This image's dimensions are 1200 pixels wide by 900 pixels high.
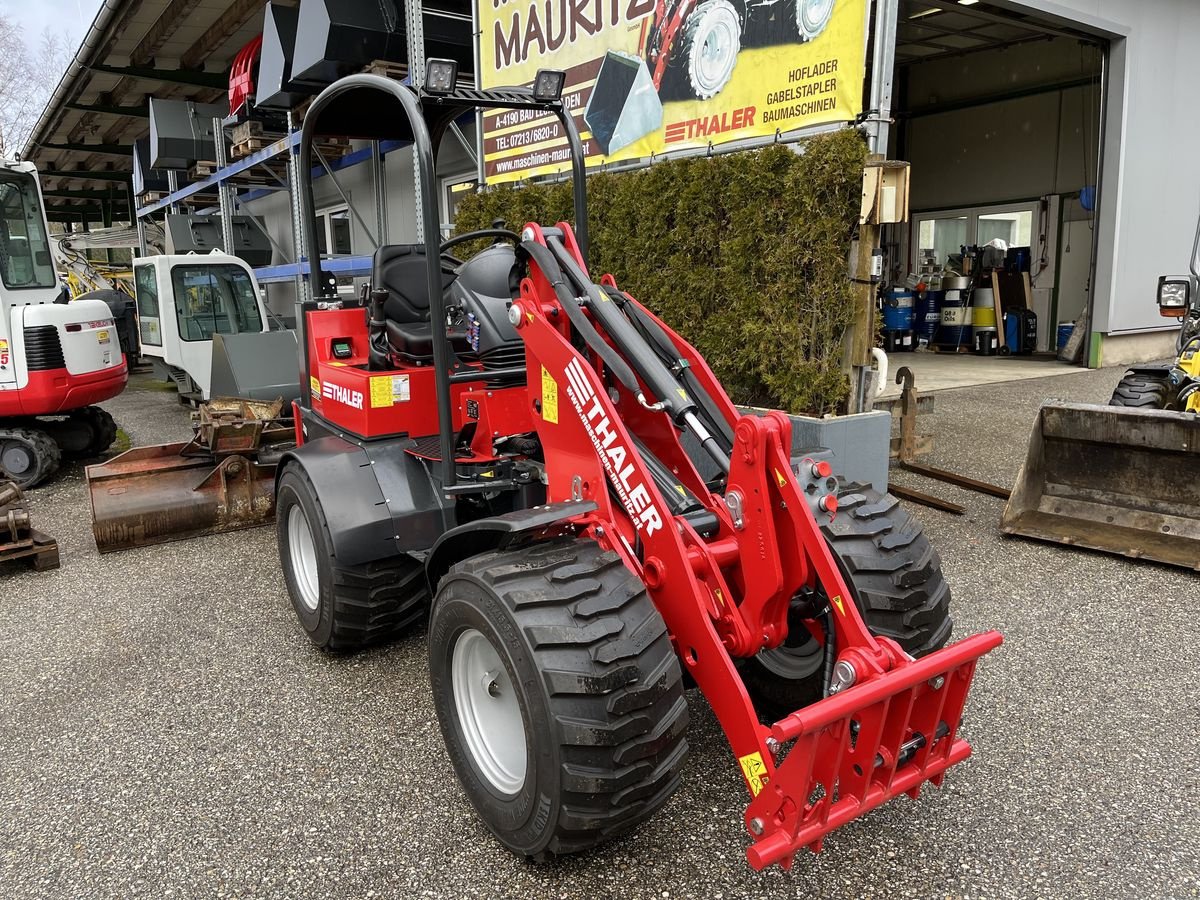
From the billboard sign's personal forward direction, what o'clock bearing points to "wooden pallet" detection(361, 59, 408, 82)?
The wooden pallet is roughly at 3 o'clock from the billboard sign.

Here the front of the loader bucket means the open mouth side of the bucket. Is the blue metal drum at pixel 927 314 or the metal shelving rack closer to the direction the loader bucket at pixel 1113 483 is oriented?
the metal shelving rack

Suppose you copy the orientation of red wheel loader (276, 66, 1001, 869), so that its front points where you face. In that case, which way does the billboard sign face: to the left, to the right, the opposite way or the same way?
to the right

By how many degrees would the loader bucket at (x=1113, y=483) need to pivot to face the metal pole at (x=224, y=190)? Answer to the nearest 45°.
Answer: approximately 45° to its right

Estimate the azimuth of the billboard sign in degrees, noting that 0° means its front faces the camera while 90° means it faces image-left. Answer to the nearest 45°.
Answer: approximately 45°

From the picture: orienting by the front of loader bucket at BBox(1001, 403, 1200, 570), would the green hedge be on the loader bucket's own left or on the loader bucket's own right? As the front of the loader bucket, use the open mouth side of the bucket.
on the loader bucket's own right

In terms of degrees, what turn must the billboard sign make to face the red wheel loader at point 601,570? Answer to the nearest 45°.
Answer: approximately 45° to its left

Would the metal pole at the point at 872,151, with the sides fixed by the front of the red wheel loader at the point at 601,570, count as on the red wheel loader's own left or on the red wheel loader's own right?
on the red wheel loader's own left

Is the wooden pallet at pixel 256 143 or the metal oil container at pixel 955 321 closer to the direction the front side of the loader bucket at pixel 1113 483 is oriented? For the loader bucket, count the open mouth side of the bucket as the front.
the wooden pallet

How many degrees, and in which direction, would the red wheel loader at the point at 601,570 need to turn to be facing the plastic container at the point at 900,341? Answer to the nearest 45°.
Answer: approximately 135° to its left

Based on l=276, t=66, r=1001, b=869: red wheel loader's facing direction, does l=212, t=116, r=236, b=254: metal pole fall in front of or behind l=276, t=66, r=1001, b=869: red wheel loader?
behind

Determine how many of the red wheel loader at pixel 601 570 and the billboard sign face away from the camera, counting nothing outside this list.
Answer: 0
